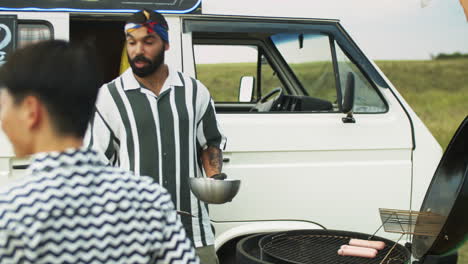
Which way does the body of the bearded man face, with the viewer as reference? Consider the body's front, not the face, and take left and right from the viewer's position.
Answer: facing the viewer

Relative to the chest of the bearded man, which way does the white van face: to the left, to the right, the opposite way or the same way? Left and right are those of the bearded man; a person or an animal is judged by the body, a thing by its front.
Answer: to the left

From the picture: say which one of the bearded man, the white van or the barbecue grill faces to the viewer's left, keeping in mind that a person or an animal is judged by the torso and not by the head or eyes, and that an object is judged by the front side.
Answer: the barbecue grill

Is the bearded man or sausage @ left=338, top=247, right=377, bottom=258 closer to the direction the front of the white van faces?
the sausage

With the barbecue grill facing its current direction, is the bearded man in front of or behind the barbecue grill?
in front

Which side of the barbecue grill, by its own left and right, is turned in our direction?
left

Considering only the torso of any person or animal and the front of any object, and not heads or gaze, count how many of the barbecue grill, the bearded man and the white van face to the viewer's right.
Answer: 1

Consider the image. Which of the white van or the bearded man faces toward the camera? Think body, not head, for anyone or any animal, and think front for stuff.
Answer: the bearded man

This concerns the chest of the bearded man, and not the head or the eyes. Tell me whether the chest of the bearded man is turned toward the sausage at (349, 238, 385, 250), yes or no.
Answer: no

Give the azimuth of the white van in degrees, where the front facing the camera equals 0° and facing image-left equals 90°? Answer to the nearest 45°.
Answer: approximately 270°

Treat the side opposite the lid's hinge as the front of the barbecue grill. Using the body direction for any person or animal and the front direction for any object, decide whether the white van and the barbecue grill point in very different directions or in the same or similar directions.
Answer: very different directions

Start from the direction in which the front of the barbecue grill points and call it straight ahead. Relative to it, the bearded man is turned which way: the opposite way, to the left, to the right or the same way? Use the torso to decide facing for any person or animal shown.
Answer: to the left

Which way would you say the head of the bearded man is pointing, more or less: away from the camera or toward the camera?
toward the camera

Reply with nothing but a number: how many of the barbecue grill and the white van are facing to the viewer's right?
1

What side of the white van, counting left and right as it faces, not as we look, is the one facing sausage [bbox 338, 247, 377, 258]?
right
